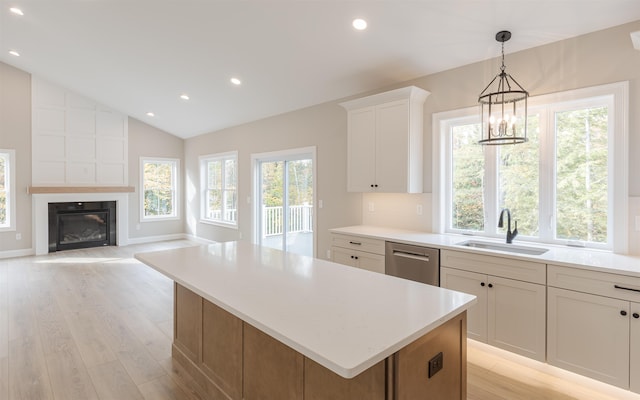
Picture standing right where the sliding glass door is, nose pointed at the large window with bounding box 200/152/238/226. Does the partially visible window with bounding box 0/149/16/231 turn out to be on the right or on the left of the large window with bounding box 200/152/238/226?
left

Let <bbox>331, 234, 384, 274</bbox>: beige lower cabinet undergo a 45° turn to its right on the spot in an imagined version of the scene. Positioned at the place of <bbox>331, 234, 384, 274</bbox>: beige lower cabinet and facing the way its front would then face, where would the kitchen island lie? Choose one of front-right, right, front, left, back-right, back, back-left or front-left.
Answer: left

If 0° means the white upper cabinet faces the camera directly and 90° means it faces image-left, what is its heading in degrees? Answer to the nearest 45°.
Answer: approximately 45°

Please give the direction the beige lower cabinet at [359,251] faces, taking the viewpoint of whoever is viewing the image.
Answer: facing the viewer and to the left of the viewer

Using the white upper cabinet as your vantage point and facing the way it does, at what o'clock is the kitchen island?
The kitchen island is roughly at 11 o'clock from the white upper cabinet.

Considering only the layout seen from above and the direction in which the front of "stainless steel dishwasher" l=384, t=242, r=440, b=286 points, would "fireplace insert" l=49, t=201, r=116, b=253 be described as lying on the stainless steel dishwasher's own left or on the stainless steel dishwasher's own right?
on the stainless steel dishwasher's own right

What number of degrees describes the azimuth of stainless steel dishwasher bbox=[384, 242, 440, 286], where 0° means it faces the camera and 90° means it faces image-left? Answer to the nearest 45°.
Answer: approximately 45°

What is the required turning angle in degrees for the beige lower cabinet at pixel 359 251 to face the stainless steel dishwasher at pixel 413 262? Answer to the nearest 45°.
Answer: approximately 90° to its left

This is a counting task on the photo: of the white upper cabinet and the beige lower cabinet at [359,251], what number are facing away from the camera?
0

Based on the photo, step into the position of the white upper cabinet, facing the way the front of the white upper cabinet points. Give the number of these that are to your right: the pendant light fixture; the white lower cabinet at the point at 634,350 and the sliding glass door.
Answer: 1
